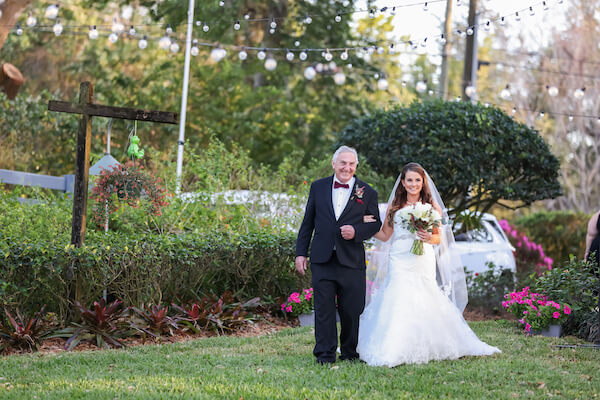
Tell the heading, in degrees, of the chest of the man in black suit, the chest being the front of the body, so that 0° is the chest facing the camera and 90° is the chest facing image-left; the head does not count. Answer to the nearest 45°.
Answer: approximately 0°

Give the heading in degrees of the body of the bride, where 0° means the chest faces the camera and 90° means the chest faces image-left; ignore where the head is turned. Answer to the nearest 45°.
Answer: approximately 0°

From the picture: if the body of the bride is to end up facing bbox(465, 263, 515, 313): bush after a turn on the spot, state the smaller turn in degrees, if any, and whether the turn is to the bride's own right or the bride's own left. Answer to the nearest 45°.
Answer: approximately 180°

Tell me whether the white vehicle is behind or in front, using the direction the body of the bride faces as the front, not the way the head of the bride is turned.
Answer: behind

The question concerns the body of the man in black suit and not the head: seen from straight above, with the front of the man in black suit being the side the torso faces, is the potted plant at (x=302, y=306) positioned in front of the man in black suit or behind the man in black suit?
behind

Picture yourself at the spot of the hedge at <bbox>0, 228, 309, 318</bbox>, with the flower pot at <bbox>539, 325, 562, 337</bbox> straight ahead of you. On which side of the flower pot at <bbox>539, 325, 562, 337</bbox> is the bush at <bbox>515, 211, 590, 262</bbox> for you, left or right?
left

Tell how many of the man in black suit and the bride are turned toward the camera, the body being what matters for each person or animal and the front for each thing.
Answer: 2

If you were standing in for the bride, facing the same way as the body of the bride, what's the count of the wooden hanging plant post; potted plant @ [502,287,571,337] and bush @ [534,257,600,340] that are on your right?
1

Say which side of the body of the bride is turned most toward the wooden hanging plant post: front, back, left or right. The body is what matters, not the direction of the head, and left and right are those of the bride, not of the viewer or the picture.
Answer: right

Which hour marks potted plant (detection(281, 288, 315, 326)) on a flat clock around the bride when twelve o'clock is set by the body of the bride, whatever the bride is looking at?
The potted plant is roughly at 5 o'clock from the bride.
